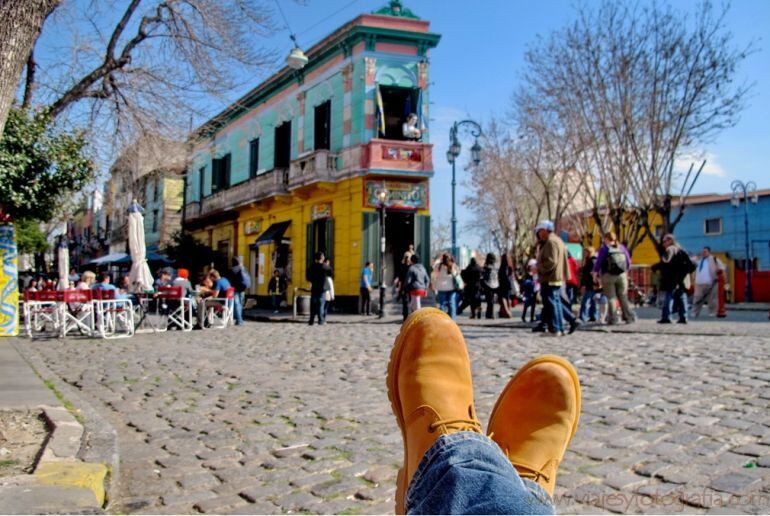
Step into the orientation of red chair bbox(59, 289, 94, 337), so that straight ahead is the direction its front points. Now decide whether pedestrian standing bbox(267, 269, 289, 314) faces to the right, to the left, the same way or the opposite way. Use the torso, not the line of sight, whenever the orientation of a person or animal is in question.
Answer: the opposite way

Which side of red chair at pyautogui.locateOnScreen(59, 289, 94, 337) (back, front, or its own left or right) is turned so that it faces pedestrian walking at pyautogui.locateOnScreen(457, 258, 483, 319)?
right

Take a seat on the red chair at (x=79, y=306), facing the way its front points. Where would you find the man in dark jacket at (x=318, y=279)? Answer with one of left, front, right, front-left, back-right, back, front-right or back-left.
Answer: right

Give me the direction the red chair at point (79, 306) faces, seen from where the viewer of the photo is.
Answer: facing away from the viewer

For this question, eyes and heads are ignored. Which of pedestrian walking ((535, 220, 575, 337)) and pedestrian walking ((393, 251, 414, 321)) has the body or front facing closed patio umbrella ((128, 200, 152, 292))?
pedestrian walking ((535, 220, 575, 337))

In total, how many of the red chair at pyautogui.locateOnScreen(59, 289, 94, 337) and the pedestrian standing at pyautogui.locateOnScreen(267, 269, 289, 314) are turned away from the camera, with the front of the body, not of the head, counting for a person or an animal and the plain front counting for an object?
1

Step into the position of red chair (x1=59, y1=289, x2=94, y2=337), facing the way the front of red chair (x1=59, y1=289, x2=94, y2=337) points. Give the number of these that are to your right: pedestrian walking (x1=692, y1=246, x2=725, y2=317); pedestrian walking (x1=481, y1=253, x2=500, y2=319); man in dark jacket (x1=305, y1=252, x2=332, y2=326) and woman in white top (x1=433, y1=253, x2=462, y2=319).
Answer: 4

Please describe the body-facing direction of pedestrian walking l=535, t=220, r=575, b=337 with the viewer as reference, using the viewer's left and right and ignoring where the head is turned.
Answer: facing to the left of the viewer

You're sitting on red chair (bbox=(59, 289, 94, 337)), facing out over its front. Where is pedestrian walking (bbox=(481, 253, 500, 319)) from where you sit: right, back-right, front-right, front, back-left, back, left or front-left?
right

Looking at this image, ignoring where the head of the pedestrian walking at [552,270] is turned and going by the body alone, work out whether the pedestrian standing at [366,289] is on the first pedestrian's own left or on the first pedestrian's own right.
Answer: on the first pedestrian's own right

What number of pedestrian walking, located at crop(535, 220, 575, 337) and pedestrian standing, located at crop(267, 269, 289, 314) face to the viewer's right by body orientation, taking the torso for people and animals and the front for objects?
0

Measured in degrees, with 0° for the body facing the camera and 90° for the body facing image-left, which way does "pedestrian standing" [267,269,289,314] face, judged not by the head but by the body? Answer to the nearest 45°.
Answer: approximately 0°
